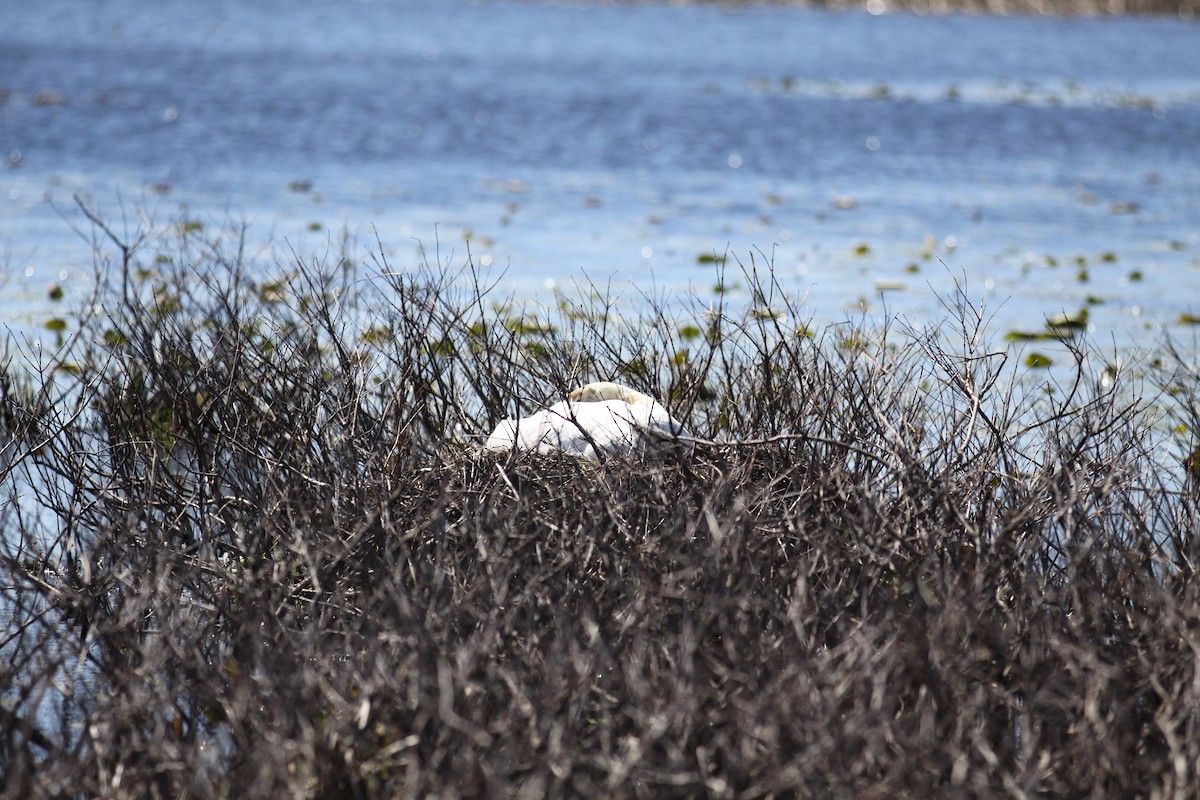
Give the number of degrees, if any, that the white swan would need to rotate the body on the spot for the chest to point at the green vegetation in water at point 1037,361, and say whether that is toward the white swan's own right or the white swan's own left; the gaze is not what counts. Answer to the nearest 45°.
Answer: approximately 45° to the white swan's own left

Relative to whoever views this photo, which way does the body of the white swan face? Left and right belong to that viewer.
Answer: facing to the right of the viewer
